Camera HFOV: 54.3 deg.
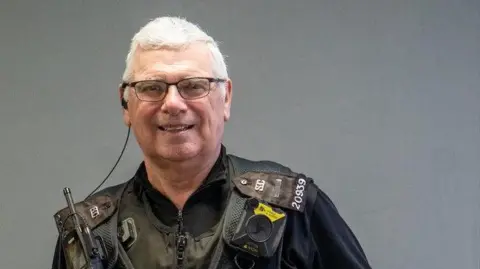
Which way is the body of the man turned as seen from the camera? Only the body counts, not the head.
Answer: toward the camera
